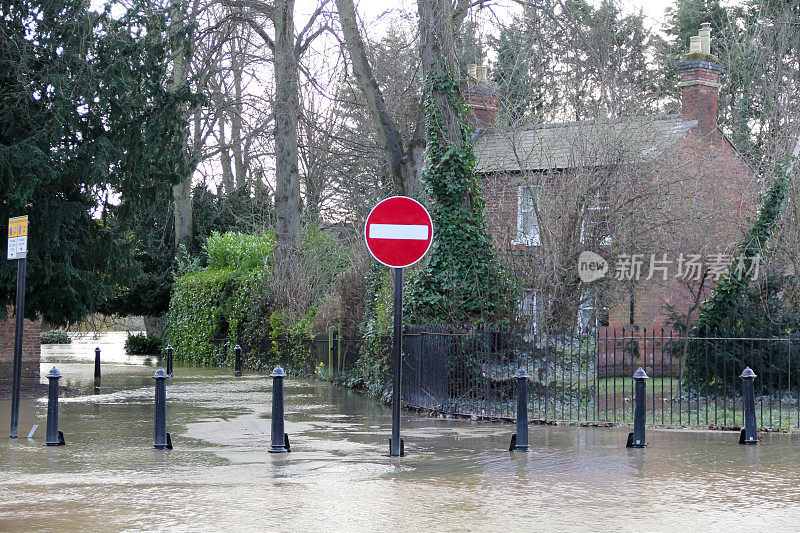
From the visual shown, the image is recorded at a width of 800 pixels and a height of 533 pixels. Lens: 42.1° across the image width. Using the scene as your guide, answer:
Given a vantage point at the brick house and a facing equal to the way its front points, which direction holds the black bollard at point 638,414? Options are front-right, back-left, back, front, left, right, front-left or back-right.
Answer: front-left

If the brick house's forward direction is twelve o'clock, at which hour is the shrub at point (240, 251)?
The shrub is roughly at 3 o'clock from the brick house.

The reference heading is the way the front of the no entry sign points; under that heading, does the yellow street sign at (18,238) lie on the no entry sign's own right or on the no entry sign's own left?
on the no entry sign's own right

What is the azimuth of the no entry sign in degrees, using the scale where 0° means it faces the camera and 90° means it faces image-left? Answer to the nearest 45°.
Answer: approximately 0°

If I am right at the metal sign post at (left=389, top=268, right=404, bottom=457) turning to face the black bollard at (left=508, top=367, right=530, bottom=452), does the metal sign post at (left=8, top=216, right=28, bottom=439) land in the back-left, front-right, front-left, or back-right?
back-left

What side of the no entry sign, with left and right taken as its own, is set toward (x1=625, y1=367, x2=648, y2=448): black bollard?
left
